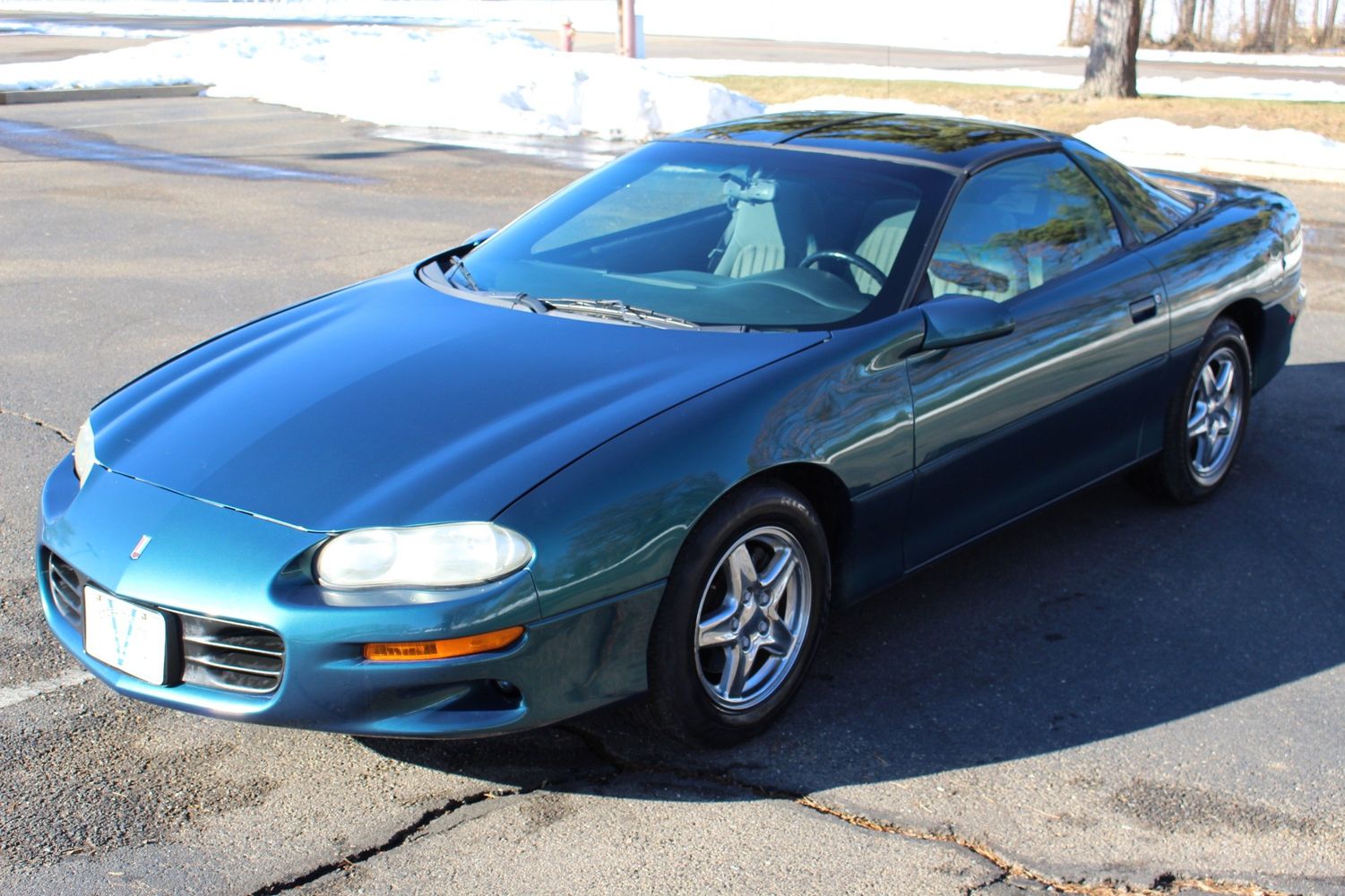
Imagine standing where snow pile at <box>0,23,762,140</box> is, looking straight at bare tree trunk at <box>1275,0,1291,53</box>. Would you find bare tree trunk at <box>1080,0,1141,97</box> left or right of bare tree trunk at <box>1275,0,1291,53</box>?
right

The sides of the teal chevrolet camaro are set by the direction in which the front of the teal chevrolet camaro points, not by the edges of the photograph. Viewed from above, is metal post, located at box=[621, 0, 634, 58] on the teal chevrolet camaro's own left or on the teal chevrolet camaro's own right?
on the teal chevrolet camaro's own right

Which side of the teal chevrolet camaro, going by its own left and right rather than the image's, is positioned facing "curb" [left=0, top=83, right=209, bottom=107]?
right

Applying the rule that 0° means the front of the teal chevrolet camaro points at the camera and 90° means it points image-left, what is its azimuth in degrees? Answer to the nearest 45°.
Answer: approximately 45°

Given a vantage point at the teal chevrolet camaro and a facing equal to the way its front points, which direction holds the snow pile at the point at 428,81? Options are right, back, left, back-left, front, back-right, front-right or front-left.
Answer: back-right

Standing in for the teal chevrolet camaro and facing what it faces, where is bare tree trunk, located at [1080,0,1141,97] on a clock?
The bare tree trunk is roughly at 5 o'clock from the teal chevrolet camaro.

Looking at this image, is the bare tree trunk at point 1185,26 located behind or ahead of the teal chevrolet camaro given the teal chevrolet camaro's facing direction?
behind
